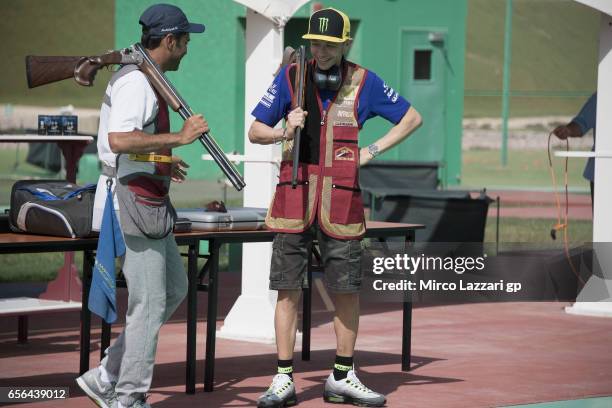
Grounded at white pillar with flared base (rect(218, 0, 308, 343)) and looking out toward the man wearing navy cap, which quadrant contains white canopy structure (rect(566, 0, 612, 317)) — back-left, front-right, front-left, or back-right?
back-left

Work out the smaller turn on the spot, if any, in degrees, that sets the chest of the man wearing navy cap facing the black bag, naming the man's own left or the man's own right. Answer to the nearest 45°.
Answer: approximately 135° to the man's own left

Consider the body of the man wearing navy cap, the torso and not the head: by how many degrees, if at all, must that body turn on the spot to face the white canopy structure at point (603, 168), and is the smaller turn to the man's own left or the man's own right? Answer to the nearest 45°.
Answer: approximately 45° to the man's own left

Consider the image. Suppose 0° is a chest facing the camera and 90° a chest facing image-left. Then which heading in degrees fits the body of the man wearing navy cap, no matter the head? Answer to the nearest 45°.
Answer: approximately 270°

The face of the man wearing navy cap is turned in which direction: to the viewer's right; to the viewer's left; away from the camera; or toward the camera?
to the viewer's right

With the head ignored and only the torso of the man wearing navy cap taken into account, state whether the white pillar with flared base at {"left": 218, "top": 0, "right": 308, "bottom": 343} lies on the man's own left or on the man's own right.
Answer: on the man's own left

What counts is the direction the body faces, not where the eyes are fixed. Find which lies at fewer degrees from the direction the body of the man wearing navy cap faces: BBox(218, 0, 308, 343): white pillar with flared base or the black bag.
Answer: the white pillar with flared base

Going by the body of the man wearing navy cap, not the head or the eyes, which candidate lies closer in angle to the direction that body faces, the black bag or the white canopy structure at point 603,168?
the white canopy structure
